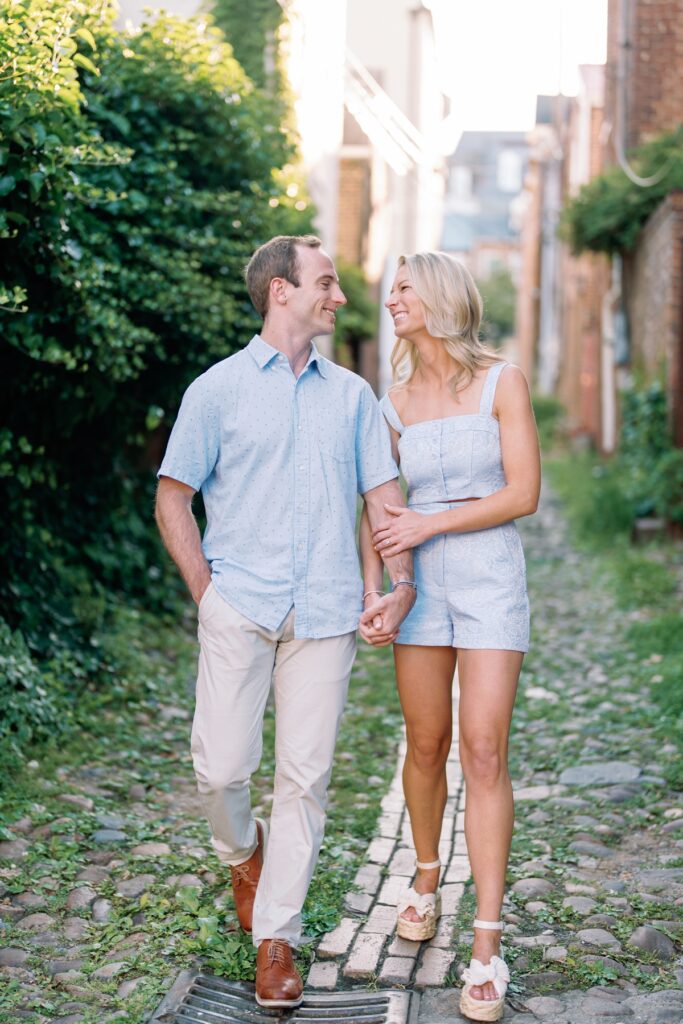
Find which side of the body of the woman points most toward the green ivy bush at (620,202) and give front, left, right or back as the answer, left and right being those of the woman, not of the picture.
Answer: back

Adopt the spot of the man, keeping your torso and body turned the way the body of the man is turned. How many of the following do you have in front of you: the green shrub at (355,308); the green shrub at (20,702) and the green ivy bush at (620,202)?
0

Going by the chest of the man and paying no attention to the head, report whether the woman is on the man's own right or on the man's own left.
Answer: on the man's own left

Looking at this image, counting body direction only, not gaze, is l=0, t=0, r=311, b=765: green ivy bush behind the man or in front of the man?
behind

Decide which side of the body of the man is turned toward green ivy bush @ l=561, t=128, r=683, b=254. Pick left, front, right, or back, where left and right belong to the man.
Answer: back

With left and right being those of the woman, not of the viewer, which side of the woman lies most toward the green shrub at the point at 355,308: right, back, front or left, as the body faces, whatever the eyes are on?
back

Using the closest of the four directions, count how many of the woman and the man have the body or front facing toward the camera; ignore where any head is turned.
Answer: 2

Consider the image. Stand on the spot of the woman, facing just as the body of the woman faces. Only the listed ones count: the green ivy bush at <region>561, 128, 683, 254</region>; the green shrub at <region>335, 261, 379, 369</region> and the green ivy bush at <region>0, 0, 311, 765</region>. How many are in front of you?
0

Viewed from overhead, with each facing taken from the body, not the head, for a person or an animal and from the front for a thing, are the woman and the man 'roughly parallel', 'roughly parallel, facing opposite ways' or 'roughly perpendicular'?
roughly parallel

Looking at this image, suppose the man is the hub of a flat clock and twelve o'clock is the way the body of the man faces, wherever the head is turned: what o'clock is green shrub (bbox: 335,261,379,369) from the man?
The green shrub is roughly at 6 o'clock from the man.

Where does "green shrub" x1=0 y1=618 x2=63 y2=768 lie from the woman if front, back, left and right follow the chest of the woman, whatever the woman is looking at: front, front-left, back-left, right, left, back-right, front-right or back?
back-right

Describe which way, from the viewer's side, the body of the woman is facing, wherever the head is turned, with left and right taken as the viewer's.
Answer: facing the viewer
